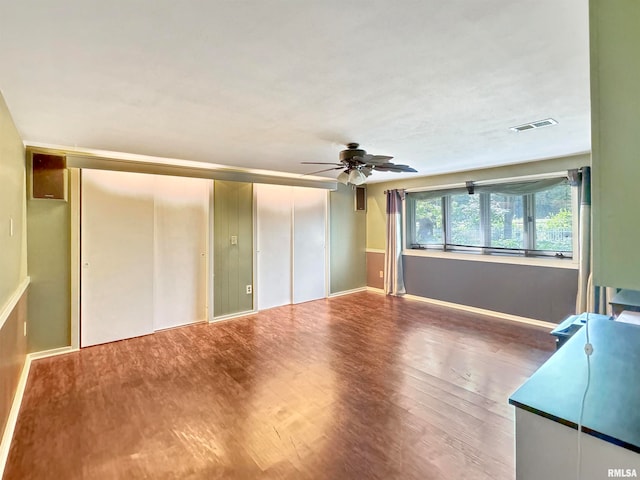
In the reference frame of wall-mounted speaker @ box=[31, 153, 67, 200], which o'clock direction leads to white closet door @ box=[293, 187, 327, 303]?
The white closet door is roughly at 9 o'clock from the wall-mounted speaker.

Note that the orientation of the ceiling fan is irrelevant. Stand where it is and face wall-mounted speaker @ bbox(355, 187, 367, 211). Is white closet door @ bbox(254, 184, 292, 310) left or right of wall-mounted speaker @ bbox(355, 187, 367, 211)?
left

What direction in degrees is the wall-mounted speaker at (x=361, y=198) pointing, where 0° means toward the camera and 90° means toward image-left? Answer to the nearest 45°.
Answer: approximately 315°

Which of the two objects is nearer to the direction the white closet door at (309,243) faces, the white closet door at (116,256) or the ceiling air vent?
the ceiling air vent

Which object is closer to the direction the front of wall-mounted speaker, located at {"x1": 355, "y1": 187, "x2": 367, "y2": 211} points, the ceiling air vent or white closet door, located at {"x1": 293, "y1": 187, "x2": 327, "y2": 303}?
the ceiling air vent

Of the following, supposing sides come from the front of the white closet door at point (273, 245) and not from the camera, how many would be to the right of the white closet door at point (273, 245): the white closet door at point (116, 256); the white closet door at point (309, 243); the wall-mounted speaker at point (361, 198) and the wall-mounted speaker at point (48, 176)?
2

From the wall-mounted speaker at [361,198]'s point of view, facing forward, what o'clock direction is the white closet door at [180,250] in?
The white closet door is roughly at 3 o'clock from the wall-mounted speaker.

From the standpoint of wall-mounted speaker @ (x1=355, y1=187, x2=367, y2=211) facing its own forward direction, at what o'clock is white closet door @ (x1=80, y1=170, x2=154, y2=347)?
The white closet door is roughly at 3 o'clock from the wall-mounted speaker.

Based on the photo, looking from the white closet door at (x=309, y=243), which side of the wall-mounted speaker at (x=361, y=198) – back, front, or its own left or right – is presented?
right

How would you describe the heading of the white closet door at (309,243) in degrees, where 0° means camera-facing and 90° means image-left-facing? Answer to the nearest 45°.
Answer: approximately 315°

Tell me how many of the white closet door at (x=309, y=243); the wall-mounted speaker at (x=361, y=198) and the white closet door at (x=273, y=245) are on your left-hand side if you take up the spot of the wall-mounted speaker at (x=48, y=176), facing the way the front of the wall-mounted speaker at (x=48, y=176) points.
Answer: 3
